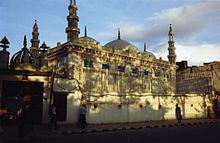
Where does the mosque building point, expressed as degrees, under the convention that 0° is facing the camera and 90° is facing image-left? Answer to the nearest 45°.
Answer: approximately 315°
